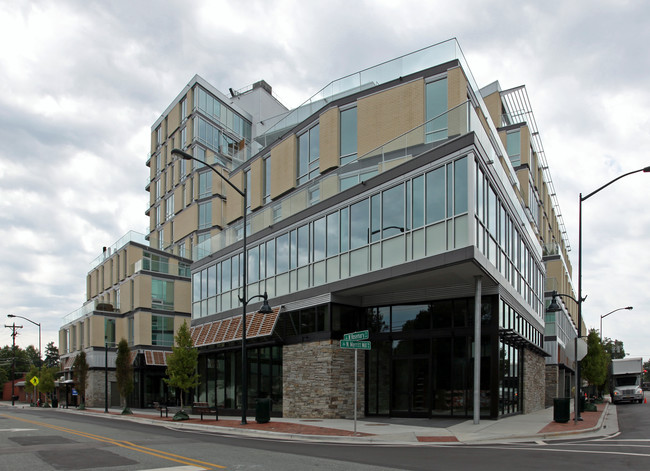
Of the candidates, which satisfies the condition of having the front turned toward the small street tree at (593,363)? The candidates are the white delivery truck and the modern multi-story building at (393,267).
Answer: the white delivery truck

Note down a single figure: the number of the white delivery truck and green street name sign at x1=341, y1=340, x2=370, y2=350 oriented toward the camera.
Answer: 2

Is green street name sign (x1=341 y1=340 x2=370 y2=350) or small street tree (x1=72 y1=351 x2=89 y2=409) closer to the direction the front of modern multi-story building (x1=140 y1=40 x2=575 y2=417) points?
the green street name sign

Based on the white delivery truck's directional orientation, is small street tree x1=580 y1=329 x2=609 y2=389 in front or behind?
in front

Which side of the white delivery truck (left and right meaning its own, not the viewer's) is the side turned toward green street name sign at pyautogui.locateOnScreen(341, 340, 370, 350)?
front
